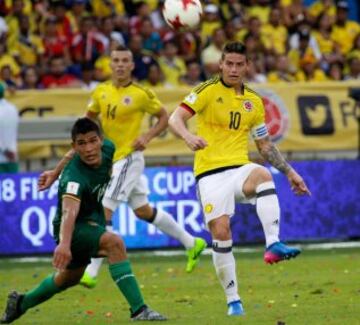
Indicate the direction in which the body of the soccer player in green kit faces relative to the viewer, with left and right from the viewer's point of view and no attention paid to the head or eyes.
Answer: facing the viewer and to the right of the viewer

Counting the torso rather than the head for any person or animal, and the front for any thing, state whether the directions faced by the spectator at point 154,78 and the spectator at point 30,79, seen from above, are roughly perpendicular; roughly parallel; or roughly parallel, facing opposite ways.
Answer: roughly parallel

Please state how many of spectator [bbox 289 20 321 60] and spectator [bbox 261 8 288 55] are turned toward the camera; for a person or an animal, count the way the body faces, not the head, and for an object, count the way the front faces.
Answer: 2

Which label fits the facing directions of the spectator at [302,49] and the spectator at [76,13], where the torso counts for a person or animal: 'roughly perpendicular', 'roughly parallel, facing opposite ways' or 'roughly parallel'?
roughly parallel

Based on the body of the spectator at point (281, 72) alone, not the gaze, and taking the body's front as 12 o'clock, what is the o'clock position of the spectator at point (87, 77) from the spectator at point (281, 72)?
the spectator at point (87, 77) is roughly at 2 o'clock from the spectator at point (281, 72).

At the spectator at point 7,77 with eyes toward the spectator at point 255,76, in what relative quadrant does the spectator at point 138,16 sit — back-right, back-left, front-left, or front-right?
front-left

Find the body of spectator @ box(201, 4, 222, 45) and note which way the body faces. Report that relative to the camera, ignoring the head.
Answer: toward the camera

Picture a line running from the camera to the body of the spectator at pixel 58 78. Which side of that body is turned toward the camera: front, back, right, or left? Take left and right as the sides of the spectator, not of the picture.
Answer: front

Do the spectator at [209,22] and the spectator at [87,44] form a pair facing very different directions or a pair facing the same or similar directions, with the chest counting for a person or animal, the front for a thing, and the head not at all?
same or similar directions

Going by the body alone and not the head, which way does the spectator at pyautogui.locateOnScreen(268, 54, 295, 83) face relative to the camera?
toward the camera
